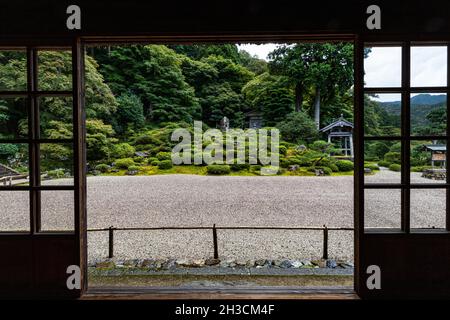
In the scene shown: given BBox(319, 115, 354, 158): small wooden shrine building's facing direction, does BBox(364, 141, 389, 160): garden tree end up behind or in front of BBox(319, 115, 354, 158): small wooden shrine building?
in front

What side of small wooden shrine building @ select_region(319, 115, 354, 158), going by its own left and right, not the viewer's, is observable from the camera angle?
front

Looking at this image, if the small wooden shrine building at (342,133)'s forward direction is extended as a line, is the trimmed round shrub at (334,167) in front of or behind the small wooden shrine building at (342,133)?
in front

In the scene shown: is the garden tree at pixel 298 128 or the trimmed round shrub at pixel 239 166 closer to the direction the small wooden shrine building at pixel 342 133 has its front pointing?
the trimmed round shrub

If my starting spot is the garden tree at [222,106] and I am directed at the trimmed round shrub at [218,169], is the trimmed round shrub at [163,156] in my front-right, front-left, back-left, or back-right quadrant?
front-right

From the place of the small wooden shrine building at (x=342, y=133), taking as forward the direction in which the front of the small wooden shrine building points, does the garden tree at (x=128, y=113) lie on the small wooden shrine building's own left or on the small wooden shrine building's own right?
on the small wooden shrine building's own right

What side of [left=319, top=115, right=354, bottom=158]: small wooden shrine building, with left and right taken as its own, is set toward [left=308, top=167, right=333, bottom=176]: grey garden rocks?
front

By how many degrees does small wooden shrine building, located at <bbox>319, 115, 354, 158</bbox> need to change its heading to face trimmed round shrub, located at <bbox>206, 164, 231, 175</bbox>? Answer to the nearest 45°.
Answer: approximately 45° to its right

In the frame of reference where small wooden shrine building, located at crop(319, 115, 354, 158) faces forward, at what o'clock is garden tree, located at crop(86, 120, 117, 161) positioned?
The garden tree is roughly at 2 o'clock from the small wooden shrine building.

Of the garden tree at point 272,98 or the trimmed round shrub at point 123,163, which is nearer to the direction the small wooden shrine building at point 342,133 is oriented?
the trimmed round shrub

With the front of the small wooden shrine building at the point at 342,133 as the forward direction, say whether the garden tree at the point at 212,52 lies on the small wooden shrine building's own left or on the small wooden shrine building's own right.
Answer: on the small wooden shrine building's own right

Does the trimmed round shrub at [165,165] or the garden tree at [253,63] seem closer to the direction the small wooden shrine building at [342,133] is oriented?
the trimmed round shrub
